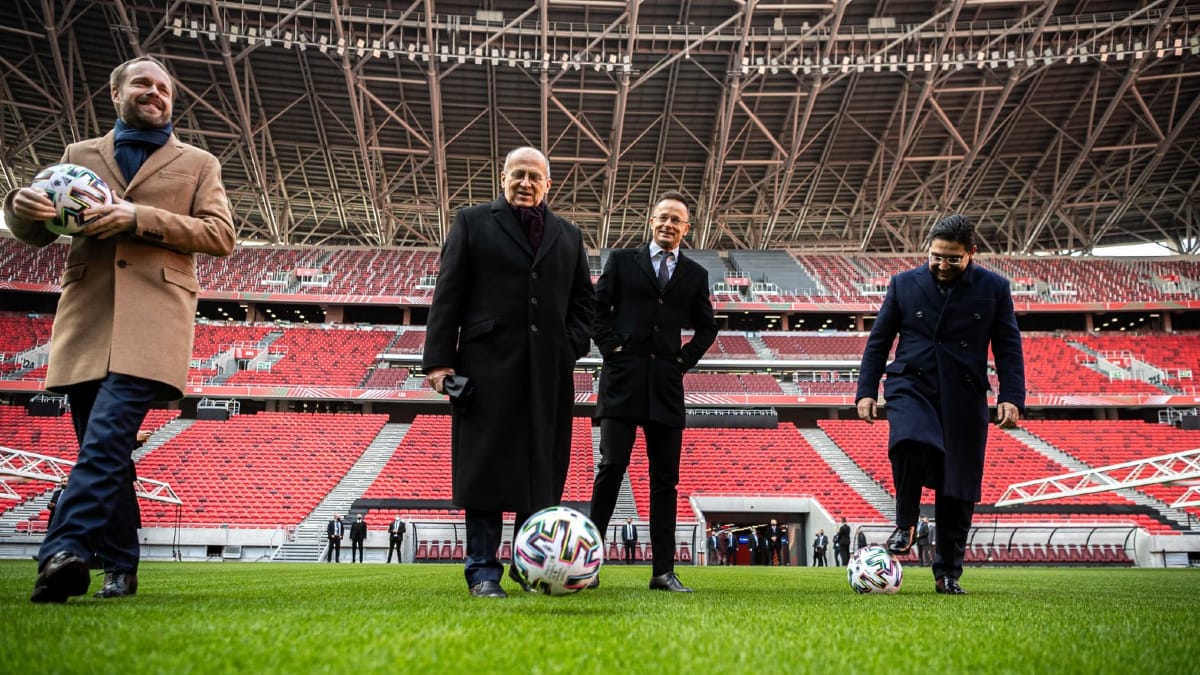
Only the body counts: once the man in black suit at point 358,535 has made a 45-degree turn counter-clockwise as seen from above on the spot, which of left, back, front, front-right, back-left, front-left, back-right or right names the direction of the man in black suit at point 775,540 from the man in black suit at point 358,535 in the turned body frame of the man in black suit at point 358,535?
front-left

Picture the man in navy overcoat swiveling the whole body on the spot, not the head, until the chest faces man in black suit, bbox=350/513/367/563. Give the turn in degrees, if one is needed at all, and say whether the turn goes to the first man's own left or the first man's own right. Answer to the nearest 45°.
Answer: approximately 135° to the first man's own right

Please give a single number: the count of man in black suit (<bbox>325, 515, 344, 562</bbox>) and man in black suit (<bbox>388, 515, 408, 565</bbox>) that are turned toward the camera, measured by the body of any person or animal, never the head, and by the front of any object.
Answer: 2

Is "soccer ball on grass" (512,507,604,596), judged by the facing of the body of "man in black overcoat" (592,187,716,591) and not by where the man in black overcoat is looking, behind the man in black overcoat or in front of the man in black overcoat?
in front

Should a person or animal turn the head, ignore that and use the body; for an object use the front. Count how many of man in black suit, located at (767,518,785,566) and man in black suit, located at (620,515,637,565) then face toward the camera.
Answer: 2

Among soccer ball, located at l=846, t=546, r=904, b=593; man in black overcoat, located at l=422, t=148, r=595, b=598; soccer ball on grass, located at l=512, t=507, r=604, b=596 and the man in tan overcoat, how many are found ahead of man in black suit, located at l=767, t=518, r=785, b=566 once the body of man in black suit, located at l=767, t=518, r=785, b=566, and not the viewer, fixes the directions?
4
